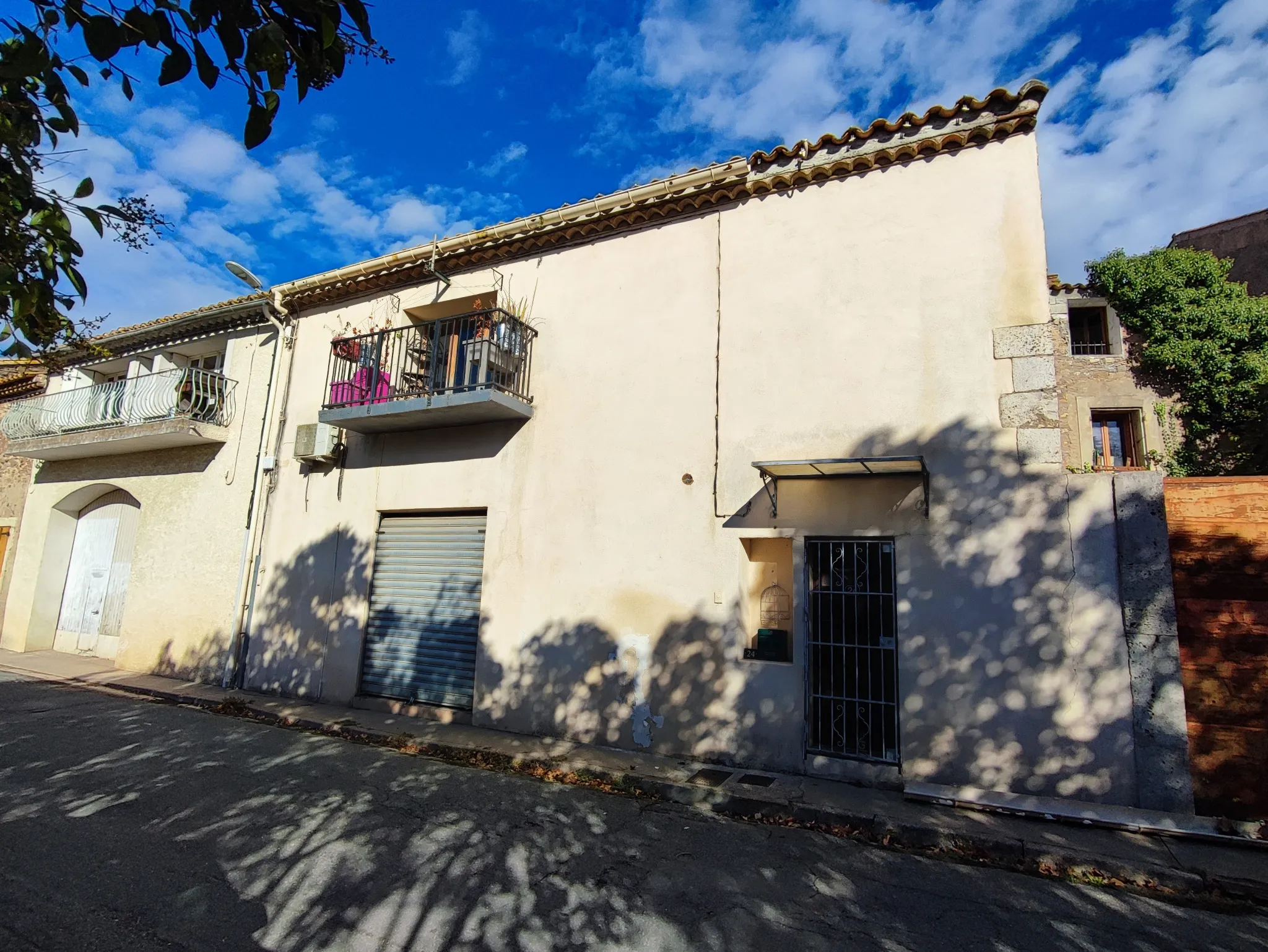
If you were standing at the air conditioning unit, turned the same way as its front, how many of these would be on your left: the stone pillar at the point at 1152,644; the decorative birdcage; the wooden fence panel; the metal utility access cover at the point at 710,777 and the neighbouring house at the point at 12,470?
4

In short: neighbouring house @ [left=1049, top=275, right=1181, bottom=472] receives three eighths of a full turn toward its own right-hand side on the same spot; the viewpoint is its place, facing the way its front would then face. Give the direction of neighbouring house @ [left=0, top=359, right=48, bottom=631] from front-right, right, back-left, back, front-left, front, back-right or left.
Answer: left

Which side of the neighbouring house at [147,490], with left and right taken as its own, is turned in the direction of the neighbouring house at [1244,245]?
left

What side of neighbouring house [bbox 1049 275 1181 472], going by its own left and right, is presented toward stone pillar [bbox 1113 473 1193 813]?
front

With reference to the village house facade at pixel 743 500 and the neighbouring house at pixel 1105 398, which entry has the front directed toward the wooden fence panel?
the neighbouring house

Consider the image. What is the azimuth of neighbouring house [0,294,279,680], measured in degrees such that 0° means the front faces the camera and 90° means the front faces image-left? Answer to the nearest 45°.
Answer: approximately 45°

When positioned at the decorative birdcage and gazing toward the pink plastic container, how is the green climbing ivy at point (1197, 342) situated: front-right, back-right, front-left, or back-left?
back-right

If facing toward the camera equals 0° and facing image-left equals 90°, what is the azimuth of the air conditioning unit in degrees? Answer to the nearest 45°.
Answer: approximately 45°
